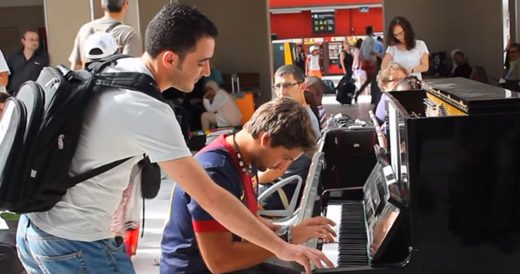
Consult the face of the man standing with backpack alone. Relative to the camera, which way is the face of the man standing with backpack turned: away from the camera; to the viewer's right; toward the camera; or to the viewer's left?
to the viewer's right

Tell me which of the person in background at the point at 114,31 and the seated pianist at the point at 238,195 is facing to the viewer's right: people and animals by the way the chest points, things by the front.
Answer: the seated pianist

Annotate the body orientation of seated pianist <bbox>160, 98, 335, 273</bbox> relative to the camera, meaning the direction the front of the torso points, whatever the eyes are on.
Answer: to the viewer's right

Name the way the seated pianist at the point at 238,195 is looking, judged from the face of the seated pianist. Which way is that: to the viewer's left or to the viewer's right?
to the viewer's right

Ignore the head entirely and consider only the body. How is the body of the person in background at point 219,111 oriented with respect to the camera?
to the viewer's left

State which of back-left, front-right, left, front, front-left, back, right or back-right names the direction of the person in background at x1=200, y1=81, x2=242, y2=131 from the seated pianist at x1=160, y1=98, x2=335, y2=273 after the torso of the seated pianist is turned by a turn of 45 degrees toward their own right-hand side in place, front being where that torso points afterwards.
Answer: back-left

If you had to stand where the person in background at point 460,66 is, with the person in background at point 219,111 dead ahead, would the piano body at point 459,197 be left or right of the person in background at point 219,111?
left

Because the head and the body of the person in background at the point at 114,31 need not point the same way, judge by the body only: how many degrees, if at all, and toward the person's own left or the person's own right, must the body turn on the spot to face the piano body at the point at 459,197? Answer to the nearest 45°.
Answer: approximately 180°

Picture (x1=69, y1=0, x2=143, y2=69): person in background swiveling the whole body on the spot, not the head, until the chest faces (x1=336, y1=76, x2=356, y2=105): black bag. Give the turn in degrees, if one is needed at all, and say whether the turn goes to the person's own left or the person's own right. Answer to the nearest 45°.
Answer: approximately 45° to the person's own right

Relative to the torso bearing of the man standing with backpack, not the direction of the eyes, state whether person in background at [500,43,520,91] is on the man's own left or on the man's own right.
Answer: on the man's own left

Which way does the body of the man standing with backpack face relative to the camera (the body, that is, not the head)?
to the viewer's right

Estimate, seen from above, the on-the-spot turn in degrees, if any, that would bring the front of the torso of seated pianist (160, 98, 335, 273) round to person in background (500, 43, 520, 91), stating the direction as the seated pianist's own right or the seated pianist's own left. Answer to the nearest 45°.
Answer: approximately 45° to the seated pianist's own left

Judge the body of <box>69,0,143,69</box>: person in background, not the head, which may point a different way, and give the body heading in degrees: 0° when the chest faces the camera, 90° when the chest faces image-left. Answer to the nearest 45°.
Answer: approximately 180°

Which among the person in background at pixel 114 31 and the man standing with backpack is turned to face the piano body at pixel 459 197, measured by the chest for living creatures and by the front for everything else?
the man standing with backpack

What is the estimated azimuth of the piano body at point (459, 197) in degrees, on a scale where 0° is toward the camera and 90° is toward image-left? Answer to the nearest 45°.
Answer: approximately 90°

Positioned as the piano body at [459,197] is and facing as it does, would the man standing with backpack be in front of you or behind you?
in front

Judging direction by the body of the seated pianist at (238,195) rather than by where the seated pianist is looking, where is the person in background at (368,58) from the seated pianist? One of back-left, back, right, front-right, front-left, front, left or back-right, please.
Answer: left
